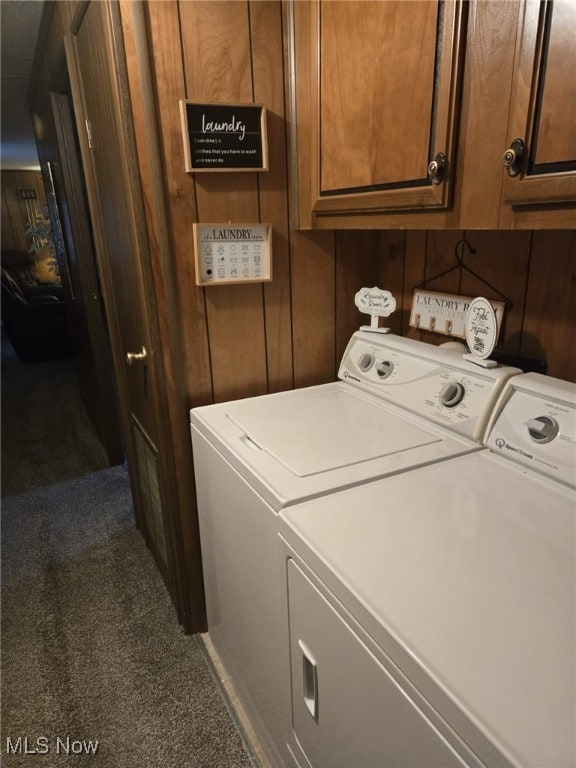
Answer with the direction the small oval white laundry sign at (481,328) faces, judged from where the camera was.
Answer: facing the viewer and to the left of the viewer

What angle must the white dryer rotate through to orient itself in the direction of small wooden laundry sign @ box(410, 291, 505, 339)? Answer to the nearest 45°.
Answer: approximately 135° to its right

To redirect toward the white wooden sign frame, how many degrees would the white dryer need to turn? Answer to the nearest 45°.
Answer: approximately 90° to its right

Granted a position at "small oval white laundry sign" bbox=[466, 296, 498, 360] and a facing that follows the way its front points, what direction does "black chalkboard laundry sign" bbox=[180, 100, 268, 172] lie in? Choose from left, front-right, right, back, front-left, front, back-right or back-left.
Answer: front-right

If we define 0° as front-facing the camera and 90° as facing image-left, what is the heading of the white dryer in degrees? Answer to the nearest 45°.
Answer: approximately 45°

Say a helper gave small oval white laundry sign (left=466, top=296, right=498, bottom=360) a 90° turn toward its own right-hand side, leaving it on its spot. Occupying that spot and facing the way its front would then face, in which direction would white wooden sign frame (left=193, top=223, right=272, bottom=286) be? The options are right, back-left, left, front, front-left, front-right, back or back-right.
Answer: front-left

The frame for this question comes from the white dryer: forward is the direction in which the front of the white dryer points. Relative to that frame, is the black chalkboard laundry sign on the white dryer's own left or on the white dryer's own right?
on the white dryer's own right
